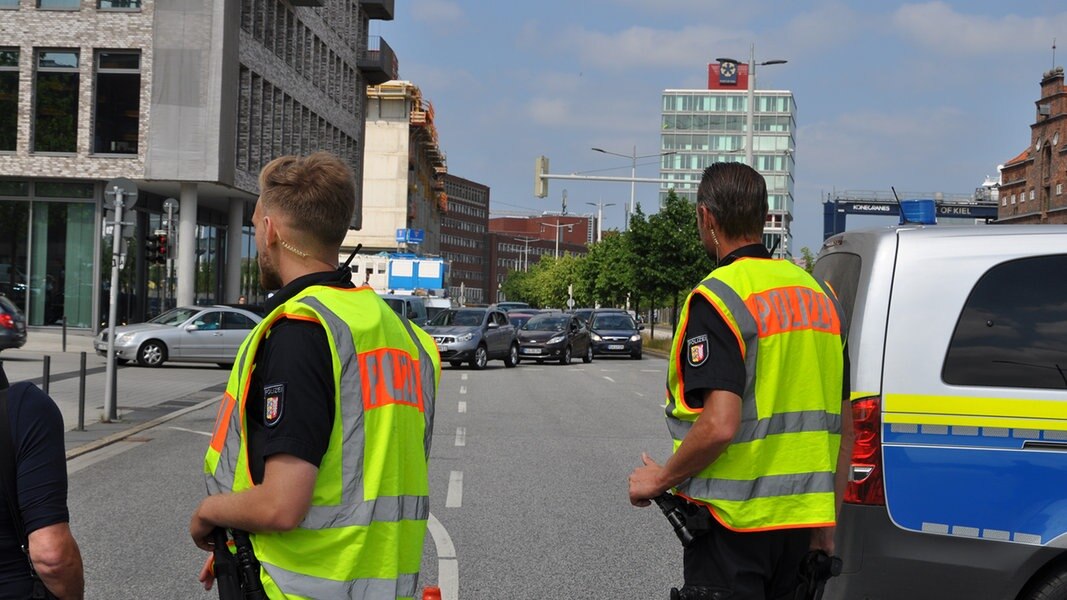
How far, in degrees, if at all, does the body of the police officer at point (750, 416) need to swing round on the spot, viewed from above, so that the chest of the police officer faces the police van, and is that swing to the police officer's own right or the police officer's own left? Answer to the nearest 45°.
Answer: approximately 90° to the police officer's own right

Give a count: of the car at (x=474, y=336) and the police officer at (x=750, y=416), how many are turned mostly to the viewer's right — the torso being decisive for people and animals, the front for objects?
0

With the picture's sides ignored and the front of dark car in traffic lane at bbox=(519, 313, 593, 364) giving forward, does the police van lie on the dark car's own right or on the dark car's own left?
on the dark car's own left

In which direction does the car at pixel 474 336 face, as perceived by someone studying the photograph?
facing the viewer and to the left of the viewer

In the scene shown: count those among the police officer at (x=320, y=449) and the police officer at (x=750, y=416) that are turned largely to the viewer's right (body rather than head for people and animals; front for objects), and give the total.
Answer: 0

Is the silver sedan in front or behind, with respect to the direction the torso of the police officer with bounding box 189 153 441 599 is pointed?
in front

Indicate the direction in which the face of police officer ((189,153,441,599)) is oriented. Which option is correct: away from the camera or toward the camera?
away from the camera

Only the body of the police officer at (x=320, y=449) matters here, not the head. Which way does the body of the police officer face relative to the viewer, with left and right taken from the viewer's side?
facing away from the viewer and to the left of the viewer

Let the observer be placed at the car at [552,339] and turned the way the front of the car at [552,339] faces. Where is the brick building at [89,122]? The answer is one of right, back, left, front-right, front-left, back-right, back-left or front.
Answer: front-right
